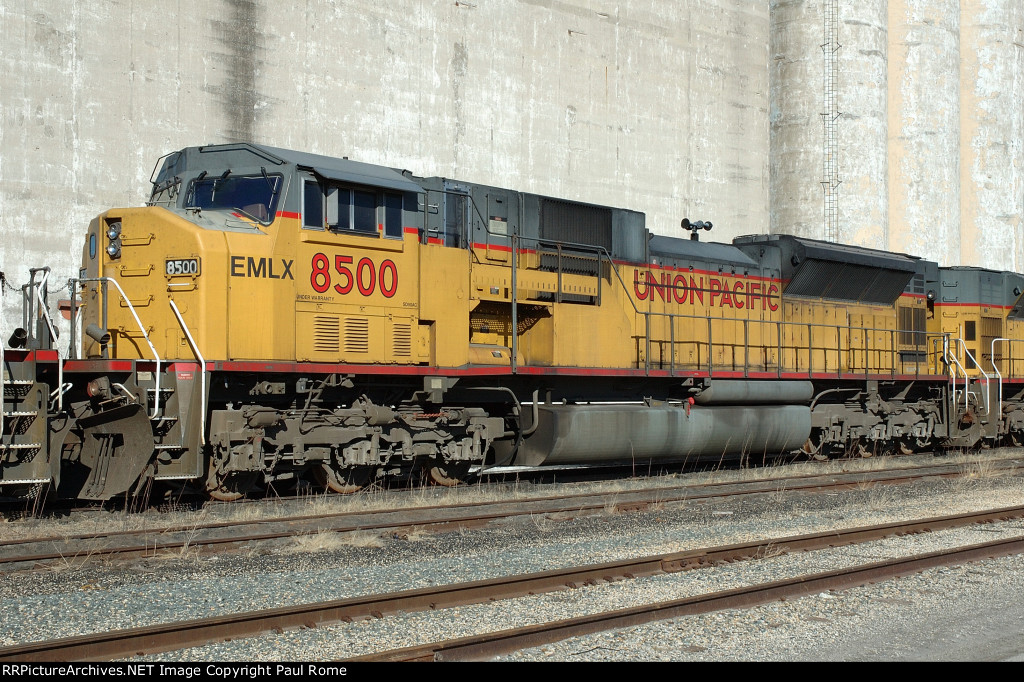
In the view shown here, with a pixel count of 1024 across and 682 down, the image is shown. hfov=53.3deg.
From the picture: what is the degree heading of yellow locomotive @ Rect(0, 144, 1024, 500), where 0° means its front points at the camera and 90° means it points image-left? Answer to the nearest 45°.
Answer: approximately 45°

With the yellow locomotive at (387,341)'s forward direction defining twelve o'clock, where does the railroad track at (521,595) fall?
The railroad track is roughly at 10 o'clock from the yellow locomotive.
